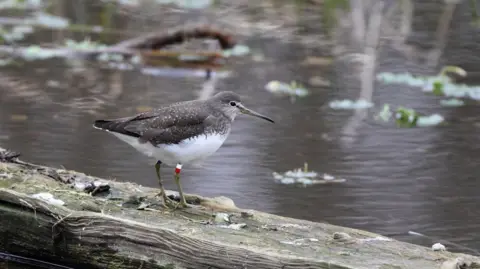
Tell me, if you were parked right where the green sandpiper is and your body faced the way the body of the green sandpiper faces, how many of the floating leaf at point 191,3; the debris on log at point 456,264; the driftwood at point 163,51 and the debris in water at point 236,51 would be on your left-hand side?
3

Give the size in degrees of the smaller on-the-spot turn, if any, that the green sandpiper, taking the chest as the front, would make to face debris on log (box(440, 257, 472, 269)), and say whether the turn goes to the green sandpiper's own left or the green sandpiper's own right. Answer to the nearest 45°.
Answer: approximately 45° to the green sandpiper's own right

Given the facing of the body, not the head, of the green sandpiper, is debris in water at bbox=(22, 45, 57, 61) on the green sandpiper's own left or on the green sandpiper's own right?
on the green sandpiper's own left

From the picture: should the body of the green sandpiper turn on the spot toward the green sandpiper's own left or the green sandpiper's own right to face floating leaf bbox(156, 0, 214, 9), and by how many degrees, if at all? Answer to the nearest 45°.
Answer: approximately 90° to the green sandpiper's own left

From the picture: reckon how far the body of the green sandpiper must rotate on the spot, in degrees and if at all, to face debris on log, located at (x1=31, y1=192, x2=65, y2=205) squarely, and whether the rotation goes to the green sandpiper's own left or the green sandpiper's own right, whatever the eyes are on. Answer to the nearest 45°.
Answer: approximately 180°

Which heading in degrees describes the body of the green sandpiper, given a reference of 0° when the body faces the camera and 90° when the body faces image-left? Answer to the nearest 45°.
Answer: approximately 270°

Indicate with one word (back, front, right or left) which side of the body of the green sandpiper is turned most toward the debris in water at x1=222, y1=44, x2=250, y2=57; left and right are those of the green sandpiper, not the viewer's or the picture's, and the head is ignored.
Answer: left

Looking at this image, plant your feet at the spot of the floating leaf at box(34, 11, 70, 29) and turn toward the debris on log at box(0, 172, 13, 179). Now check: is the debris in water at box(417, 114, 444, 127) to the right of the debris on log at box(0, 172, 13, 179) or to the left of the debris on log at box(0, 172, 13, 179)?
left

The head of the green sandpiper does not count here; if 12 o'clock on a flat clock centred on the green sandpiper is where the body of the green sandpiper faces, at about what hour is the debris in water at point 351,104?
The debris in water is roughly at 10 o'clock from the green sandpiper.

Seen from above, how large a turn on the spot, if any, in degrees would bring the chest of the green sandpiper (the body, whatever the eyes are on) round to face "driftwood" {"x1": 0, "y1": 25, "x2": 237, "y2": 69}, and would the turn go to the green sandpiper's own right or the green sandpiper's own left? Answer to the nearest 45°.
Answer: approximately 90° to the green sandpiper's own left

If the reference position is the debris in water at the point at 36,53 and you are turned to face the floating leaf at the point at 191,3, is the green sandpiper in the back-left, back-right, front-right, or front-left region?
back-right

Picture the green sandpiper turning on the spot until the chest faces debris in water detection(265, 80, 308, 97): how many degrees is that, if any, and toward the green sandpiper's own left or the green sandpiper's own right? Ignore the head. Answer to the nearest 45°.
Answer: approximately 90° to the green sandpiper's own left

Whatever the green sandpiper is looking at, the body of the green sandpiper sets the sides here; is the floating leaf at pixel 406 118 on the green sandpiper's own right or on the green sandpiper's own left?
on the green sandpiper's own left
